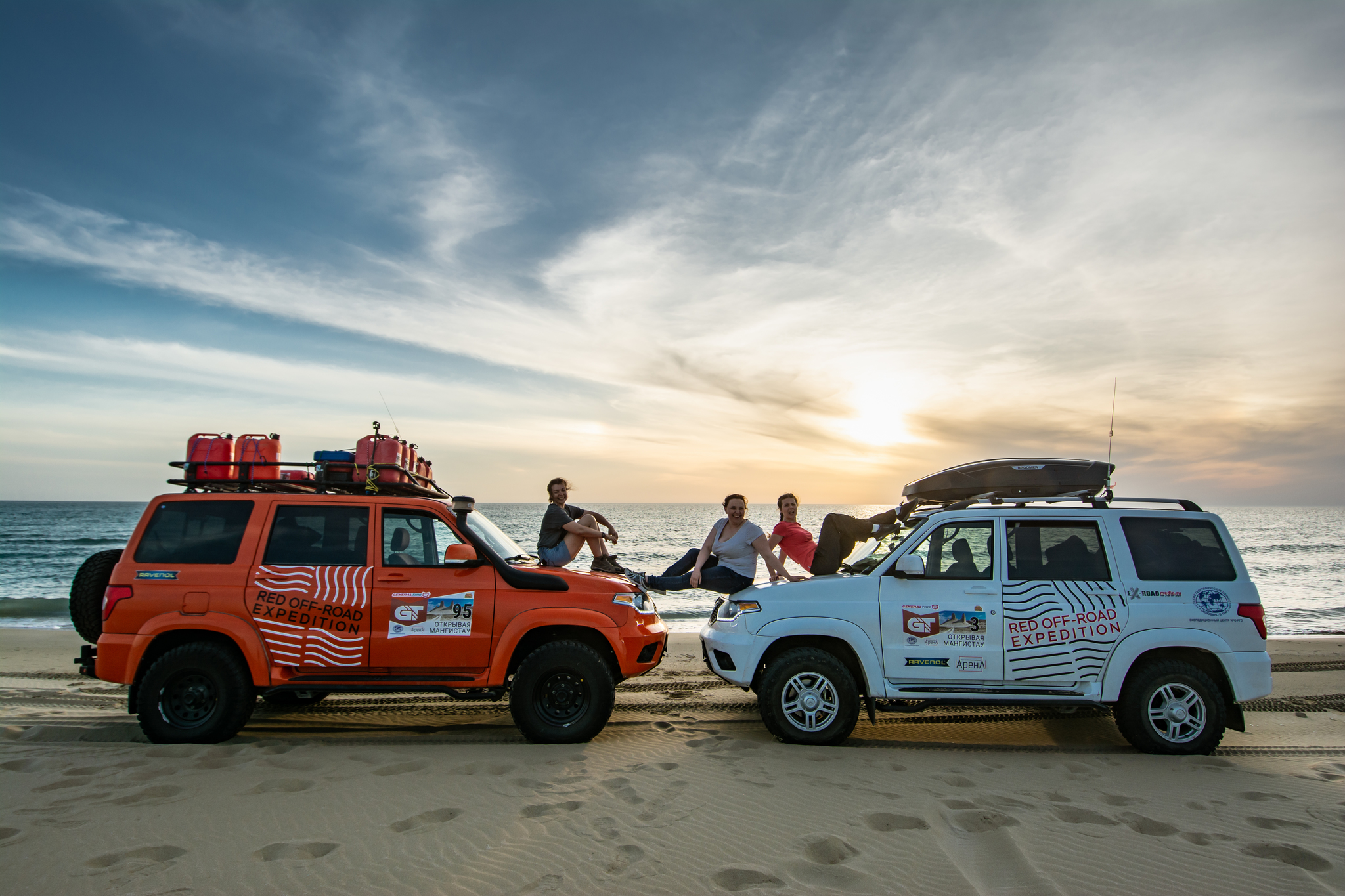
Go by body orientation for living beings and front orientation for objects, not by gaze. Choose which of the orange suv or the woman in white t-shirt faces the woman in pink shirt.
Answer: the orange suv

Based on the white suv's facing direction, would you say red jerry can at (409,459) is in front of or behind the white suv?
in front

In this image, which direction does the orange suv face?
to the viewer's right

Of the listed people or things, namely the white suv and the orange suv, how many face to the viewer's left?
1

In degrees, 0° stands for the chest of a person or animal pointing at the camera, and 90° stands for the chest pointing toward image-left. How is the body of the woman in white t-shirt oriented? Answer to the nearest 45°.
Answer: approximately 45°

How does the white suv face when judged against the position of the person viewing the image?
facing to the left of the viewer
